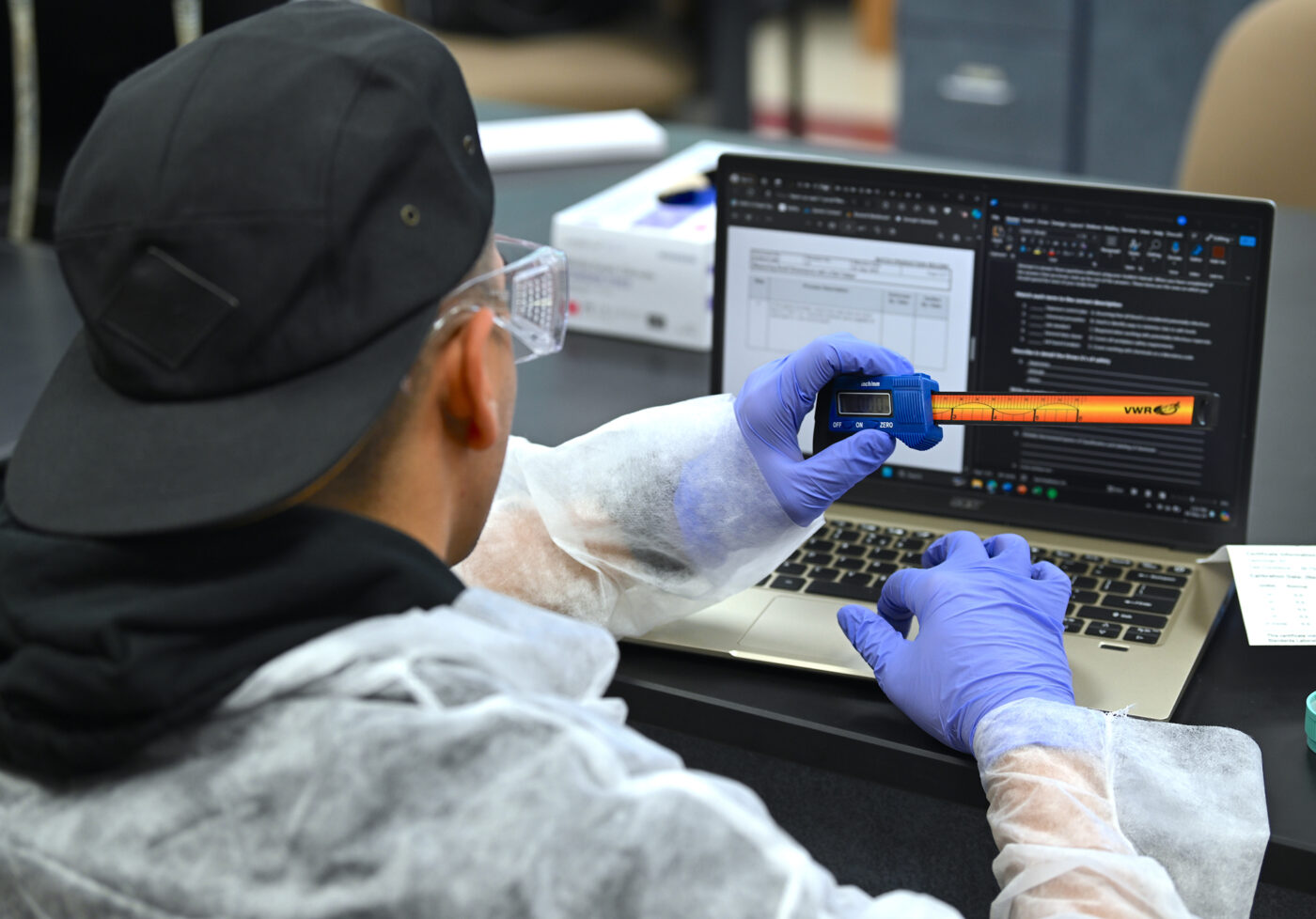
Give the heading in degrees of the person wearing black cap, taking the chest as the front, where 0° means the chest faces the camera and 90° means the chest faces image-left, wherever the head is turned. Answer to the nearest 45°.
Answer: approximately 225°

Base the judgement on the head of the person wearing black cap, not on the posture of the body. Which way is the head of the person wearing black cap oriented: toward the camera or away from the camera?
away from the camera

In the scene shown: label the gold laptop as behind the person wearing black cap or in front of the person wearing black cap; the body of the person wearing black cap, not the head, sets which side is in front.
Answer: in front

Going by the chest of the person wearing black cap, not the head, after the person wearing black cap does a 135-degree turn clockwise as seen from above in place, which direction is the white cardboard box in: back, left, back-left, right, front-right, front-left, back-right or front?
back

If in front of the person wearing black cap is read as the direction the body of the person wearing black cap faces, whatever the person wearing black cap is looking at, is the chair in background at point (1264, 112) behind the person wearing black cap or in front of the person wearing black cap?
in front

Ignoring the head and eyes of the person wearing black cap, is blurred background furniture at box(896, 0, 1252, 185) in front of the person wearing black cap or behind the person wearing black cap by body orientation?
in front
